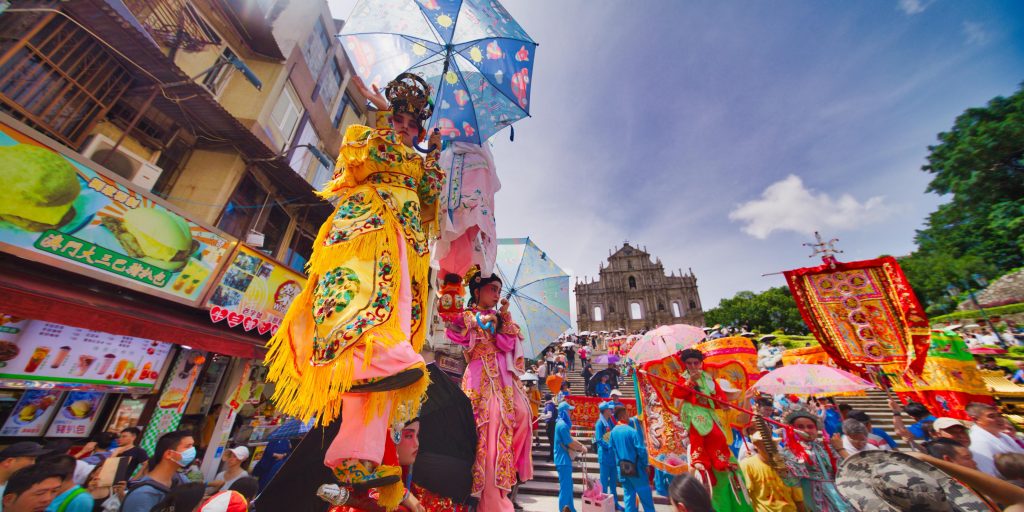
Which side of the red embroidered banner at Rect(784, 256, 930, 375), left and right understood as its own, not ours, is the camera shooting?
front

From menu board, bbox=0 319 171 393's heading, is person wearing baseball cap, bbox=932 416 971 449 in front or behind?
in front

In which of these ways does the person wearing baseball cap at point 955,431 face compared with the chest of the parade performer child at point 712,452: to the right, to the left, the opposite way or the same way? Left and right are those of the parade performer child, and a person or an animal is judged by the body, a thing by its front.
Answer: to the right

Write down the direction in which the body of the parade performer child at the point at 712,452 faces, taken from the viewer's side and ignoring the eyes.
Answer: toward the camera

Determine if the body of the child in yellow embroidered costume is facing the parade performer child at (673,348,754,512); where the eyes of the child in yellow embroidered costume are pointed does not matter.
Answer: no

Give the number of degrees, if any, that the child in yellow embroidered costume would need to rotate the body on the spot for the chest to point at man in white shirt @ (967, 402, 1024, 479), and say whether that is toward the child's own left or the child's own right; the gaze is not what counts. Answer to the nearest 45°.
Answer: approximately 45° to the child's own left

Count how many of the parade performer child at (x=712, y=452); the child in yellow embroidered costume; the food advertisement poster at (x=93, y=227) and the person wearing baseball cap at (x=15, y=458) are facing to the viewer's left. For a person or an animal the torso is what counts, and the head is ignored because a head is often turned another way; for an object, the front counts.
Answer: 0

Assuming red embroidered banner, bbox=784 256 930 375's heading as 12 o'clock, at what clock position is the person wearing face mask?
The person wearing face mask is roughly at 1 o'clock from the red embroidered banner.

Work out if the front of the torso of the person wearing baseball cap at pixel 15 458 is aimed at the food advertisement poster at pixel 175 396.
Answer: no

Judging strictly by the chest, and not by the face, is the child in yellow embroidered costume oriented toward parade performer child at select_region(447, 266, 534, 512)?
no

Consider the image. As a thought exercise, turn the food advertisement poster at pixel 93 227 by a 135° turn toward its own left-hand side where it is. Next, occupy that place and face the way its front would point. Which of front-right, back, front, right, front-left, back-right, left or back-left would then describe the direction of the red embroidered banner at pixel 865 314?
back-right

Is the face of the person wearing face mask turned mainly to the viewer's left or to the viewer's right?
to the viewer's right

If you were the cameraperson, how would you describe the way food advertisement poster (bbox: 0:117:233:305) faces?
facing the viewer and to the right of the viewer

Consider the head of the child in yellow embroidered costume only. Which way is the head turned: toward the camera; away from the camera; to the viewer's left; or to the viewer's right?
toward the camera

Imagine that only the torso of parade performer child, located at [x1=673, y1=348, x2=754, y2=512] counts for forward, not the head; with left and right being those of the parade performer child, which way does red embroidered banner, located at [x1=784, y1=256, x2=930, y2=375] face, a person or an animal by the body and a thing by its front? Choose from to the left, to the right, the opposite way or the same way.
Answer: the same way
